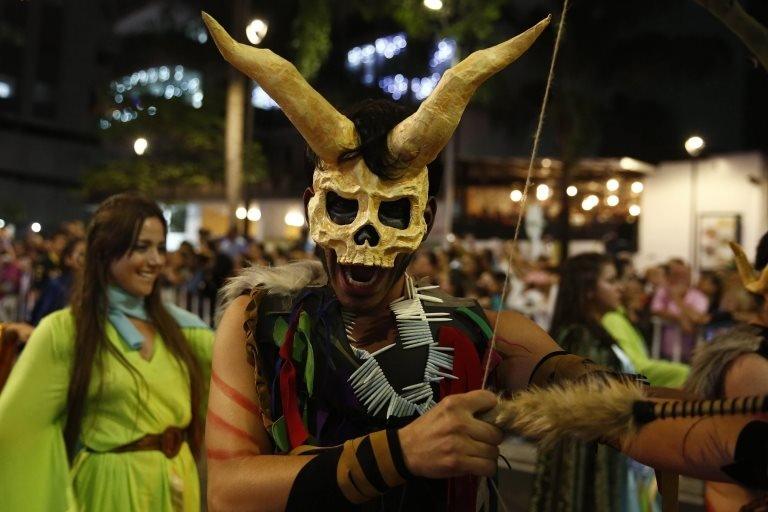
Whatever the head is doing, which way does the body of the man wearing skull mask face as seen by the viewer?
toward the camera

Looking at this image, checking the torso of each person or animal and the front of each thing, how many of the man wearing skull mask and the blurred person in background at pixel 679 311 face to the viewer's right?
0

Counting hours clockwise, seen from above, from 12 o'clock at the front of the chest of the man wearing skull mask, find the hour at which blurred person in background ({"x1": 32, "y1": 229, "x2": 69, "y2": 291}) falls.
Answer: The blurred person in background is roughly at 5 o'clock from the man wearing skull mask.

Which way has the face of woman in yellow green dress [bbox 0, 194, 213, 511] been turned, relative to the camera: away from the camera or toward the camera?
toward the camera

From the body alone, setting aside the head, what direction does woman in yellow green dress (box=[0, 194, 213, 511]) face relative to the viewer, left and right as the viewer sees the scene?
facing the viewer and to the right of the viewer

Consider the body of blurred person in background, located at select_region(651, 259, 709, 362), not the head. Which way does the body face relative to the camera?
toward the camera

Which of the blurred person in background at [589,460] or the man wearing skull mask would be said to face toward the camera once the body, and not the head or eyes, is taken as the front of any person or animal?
the man wearing skull mask

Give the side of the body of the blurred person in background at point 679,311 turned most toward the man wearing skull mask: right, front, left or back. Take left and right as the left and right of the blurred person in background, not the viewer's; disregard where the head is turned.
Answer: front

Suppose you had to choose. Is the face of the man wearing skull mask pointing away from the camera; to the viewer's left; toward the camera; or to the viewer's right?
toward the camera

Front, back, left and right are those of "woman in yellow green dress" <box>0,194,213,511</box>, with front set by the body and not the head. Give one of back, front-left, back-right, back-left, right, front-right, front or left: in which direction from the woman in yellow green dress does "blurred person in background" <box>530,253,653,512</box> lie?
front-left

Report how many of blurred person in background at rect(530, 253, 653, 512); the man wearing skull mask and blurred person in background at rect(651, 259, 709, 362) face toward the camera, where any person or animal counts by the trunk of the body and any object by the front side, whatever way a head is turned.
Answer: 2

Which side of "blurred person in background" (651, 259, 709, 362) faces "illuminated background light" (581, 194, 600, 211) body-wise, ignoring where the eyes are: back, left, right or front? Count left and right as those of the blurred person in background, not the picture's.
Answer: back
